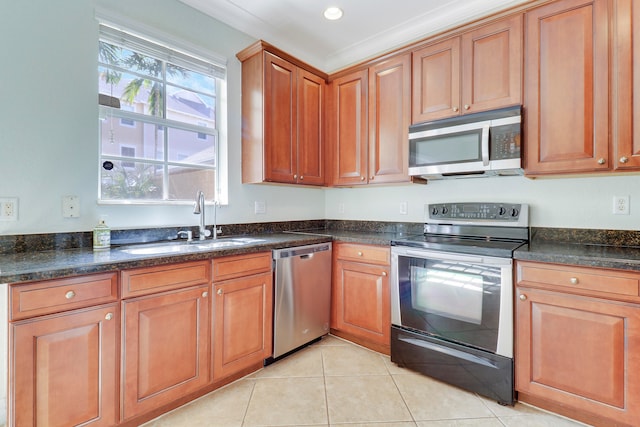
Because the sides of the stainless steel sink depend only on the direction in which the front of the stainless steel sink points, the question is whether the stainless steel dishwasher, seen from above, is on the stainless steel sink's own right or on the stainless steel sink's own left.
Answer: on the stainless steel sink's own left

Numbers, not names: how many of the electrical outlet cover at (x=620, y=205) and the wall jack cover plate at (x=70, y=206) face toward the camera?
2

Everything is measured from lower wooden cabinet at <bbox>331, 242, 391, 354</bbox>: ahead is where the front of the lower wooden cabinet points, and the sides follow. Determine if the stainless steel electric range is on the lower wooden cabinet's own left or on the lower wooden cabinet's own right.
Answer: on the lower wooden cabinet's own left

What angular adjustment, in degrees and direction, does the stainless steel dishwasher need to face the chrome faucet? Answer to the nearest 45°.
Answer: approximately 135° to its right

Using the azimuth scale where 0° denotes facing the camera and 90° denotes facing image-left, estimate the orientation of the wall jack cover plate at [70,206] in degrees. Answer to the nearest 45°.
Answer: approximately 0°

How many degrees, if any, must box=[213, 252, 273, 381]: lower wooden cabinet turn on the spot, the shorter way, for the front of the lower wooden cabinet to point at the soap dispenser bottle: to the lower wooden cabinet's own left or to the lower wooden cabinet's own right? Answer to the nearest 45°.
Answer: approximately 135° to the lower wooden cabinet's own right

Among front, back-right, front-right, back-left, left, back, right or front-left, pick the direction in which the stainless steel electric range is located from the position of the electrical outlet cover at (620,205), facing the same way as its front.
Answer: front-right

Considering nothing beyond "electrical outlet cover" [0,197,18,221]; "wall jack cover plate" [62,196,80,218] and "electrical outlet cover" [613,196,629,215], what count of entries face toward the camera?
3
